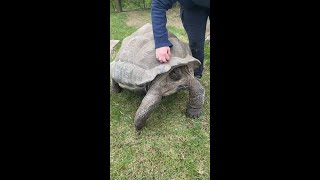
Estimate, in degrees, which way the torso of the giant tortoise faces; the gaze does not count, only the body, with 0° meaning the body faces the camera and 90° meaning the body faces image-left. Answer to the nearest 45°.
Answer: approximately 315°

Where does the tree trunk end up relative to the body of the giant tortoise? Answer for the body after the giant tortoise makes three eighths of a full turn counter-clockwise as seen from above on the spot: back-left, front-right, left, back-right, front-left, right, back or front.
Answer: front
